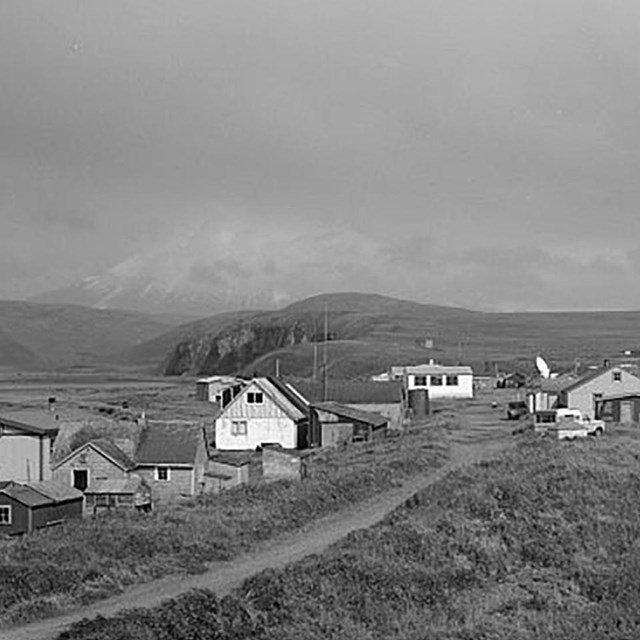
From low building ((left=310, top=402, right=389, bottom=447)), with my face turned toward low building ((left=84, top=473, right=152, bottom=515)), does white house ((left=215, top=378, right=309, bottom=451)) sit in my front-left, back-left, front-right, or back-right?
front-right

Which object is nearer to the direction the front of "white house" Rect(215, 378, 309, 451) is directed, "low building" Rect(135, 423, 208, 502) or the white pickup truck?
the low building

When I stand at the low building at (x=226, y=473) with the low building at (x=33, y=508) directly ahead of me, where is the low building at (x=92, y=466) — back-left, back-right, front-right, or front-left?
front-right

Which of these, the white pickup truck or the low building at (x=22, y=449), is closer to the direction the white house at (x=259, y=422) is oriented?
the low building

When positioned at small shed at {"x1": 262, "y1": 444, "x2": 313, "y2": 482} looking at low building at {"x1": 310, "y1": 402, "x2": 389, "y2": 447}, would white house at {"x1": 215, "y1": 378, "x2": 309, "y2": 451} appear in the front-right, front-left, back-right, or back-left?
front-left

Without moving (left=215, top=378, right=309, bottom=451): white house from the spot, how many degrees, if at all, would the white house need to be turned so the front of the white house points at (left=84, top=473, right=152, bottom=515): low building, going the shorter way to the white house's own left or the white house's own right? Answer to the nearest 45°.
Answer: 0° — it already faces it

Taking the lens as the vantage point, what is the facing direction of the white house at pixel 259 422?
facing the viewer

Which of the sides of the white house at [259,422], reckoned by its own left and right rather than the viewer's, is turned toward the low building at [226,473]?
front

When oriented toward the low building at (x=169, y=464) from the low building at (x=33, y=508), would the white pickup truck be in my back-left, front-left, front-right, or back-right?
front-right

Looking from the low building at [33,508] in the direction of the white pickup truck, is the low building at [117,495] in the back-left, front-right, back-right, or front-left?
front-left

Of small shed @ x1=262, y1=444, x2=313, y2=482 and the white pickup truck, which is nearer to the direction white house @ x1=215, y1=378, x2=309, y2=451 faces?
the small shed

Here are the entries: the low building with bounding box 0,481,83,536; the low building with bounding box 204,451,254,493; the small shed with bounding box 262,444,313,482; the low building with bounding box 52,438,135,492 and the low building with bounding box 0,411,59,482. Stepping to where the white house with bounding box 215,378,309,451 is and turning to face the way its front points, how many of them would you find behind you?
0

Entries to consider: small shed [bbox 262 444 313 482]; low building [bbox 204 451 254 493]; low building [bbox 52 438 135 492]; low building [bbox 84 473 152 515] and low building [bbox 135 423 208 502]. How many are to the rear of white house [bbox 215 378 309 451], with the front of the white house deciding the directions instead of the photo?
0

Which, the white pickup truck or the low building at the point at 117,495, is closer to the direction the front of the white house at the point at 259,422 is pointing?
the low building

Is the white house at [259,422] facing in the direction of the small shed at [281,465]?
yes

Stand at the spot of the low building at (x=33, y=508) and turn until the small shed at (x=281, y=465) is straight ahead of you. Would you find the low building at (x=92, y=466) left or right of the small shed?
left

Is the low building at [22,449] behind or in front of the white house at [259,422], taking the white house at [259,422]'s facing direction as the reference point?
in front

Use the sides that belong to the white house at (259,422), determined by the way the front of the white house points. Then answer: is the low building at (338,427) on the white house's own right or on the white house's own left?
on the white house's own left
